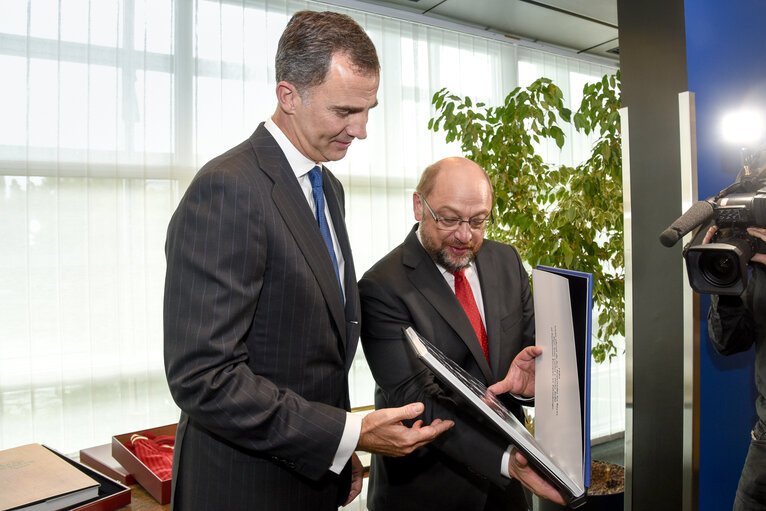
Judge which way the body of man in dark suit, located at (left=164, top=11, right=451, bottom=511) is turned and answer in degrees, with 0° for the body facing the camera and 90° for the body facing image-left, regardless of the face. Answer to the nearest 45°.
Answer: approximately 315°

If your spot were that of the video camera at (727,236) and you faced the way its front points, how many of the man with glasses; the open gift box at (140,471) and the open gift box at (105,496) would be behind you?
0

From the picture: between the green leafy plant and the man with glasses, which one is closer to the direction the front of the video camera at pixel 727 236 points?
the man with glasses

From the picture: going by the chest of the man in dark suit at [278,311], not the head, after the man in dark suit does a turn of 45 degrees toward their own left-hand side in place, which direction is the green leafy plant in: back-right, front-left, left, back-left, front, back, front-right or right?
front-left

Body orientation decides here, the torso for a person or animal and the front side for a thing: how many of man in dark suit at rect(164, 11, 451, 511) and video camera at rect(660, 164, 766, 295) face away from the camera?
0

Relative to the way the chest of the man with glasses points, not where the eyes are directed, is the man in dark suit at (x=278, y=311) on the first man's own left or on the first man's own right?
on the first man's own right

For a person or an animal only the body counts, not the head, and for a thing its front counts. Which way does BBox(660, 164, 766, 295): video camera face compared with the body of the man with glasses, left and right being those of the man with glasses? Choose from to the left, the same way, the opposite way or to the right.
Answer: to the right

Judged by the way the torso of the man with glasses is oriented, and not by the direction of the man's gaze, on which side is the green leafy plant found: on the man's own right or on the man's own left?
on the man's own left

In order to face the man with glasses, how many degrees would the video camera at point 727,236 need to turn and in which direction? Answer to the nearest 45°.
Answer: approximately 45° to its right

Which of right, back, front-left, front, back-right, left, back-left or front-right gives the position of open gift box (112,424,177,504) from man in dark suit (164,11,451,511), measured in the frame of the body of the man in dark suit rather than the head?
back

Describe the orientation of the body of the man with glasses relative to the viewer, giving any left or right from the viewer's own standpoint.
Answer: facing the viewer and to the right of the viewer

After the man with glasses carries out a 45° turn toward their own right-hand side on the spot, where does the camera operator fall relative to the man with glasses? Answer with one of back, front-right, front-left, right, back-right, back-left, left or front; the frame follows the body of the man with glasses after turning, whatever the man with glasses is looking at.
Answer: left

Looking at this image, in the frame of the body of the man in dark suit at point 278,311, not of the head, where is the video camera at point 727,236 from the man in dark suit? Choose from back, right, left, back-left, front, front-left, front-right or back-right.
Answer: front-left

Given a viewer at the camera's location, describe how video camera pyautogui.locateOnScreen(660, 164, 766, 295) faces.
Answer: facing the viewer and to the left of the viewer
